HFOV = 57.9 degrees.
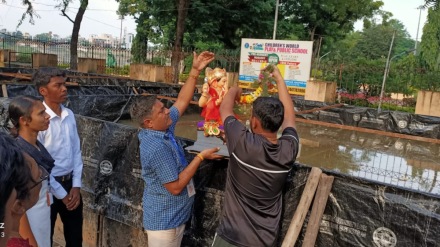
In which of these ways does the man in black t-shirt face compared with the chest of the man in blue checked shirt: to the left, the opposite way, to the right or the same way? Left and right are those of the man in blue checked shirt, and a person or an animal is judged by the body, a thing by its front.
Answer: to the left

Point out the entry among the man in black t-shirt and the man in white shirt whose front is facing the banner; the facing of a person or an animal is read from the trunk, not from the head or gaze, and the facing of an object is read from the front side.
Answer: the man in black t-shirt

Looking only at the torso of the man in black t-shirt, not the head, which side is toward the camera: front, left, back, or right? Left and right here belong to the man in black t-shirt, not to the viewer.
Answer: back

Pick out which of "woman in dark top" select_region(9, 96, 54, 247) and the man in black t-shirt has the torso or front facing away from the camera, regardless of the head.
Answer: the man in black t-shirt

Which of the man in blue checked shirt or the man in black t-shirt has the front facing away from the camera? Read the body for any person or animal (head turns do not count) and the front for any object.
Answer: the man in black t-shirt

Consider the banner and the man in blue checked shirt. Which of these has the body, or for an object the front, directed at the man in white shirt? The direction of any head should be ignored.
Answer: the banner

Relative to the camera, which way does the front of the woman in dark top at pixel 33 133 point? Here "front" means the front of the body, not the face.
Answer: to the viewer's right

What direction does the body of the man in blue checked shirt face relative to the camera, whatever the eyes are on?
to the viewer's right

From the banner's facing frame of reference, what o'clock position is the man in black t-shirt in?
The man in black t-shirt is roughly at 12 o'clock from the banner.

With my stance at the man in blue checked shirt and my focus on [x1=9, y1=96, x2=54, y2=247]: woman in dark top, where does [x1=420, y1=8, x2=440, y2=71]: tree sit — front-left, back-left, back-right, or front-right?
back-right

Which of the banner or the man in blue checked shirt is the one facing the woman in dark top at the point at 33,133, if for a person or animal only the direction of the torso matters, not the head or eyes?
the banner

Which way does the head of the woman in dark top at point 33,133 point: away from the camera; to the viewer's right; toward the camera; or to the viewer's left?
to the viewer's right
